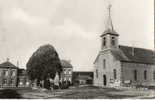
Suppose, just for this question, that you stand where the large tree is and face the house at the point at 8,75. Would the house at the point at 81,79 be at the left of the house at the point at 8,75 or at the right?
right

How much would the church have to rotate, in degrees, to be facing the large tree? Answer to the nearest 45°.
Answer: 0° — it already faces it

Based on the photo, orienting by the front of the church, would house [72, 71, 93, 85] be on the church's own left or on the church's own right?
on the church's own right

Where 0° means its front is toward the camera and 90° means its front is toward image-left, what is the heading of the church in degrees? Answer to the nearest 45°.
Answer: approximately 45°

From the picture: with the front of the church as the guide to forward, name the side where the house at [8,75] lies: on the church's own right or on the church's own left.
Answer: on the church's own right

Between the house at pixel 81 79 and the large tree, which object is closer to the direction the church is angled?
the large tree
